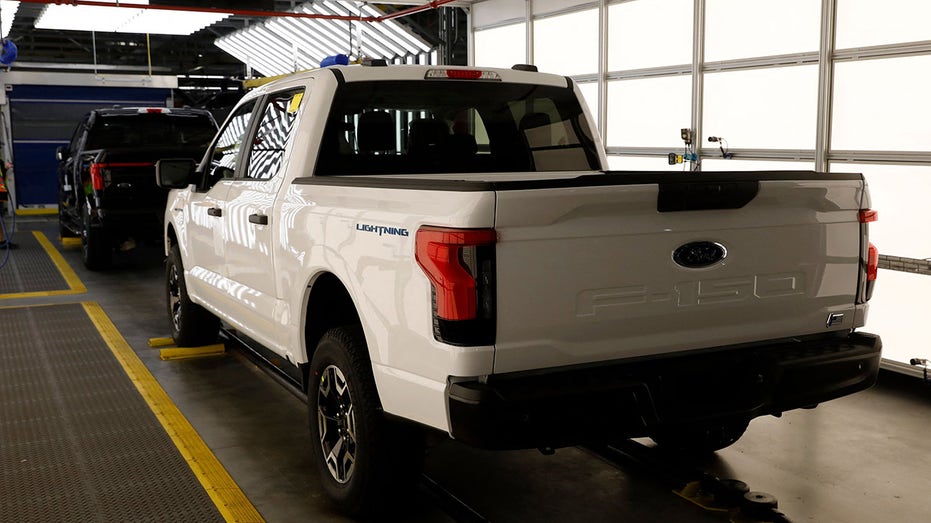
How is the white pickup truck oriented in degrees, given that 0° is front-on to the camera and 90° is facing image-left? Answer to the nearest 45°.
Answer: approximately 135°

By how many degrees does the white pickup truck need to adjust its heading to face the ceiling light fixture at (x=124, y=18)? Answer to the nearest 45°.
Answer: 0° — it already faces it

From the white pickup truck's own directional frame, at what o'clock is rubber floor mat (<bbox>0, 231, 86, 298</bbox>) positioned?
The rubber floor mat is roughly at 12 o'clock from the white pickup truck.
